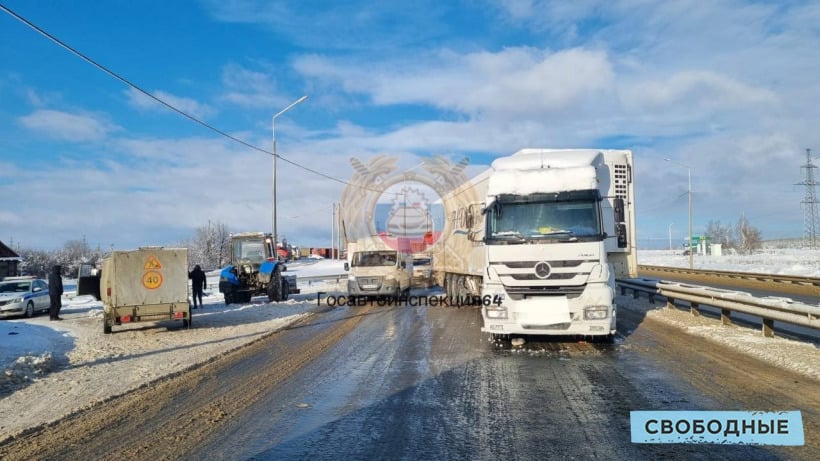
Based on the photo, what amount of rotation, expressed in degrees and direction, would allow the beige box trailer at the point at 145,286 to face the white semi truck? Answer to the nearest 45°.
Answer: approximately 135° to its right

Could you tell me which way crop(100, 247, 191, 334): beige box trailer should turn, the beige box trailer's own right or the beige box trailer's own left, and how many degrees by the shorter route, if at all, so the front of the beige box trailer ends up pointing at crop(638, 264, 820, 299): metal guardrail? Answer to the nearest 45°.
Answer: approximately 90° to the beige box trailer's own right

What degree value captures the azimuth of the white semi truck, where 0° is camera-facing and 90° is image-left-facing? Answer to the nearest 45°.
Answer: approximately 0°

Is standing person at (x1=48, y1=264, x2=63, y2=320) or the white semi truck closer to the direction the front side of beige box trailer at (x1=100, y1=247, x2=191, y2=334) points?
the standing person

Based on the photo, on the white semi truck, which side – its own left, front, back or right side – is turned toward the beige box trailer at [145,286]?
right

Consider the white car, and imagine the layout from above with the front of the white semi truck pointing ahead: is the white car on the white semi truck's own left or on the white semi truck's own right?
on the white semi truck's own right

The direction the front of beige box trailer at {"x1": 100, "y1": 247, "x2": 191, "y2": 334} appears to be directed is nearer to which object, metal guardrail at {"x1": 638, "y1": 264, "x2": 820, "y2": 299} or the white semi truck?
the metal guardrail

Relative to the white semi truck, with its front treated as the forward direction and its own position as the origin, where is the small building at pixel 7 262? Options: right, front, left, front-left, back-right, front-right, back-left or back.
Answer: back-right

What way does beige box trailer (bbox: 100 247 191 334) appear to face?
away from the camera

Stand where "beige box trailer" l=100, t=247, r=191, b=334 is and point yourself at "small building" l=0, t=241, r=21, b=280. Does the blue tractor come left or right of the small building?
right

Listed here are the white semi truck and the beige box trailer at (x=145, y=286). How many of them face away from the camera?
1

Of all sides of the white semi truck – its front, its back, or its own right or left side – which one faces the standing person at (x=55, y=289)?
right
